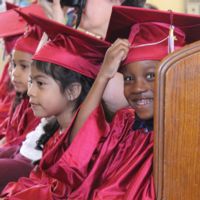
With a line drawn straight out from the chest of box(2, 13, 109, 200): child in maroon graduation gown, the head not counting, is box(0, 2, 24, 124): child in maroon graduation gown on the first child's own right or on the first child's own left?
on the first child's own right

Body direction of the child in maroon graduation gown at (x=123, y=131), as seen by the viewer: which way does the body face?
toward the camera

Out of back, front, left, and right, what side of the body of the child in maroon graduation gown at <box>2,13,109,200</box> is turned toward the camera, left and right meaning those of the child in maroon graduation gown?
left

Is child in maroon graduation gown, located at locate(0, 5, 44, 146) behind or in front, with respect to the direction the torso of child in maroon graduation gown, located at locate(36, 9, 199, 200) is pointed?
behind

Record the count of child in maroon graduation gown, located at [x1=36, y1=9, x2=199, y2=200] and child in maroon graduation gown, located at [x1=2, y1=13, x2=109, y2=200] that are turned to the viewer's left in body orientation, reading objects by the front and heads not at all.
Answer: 1

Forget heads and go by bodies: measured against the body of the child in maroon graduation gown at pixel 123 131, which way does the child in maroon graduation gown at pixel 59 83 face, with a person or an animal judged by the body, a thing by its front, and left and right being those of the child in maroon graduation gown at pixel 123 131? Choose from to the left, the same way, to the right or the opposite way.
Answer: to the right

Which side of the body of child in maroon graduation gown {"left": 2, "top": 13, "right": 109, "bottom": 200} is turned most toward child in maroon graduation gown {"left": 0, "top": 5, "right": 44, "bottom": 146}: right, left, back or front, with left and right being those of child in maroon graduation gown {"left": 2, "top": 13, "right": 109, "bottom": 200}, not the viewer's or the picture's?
right

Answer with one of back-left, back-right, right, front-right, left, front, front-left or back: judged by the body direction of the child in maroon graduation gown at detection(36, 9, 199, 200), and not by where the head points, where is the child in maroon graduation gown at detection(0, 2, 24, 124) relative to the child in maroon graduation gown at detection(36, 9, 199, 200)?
back-right

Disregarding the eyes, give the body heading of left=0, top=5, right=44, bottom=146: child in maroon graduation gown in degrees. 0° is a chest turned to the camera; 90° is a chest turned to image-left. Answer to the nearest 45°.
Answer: approximately 45°
